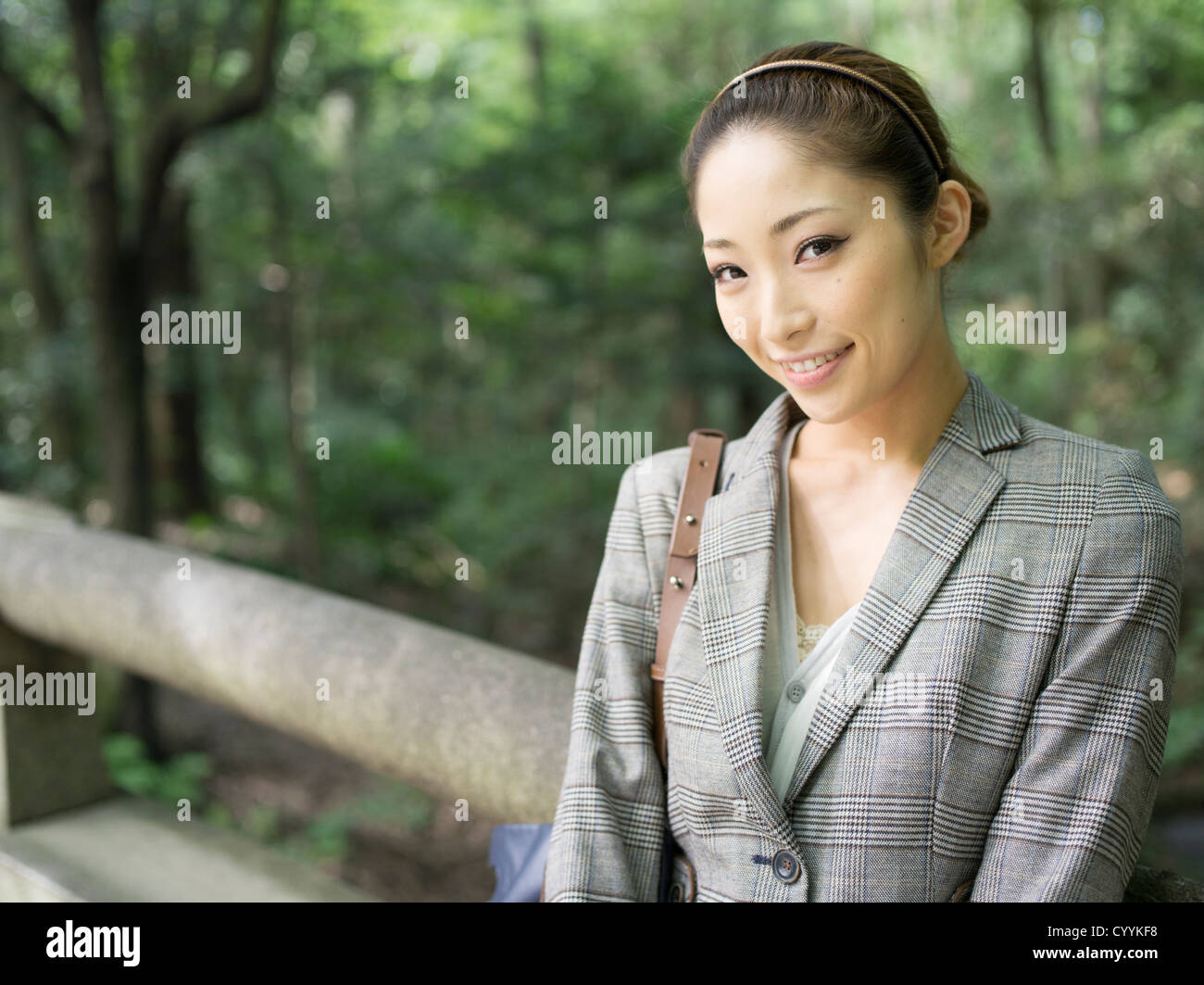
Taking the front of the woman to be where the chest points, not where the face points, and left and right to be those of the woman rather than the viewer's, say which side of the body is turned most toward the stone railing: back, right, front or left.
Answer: right

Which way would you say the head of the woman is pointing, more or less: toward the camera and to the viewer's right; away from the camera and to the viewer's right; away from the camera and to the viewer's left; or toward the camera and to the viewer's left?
toward the camera and to the viewer's left

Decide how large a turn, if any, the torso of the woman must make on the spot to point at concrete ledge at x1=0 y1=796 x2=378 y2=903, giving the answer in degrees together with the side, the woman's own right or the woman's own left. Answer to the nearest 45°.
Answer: approximately 90° to the woman's own right

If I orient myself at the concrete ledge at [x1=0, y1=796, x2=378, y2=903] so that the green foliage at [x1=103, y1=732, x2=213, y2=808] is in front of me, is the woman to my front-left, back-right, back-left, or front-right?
back-right

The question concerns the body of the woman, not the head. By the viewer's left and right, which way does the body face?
facing the viewer and to the left of the viewer
